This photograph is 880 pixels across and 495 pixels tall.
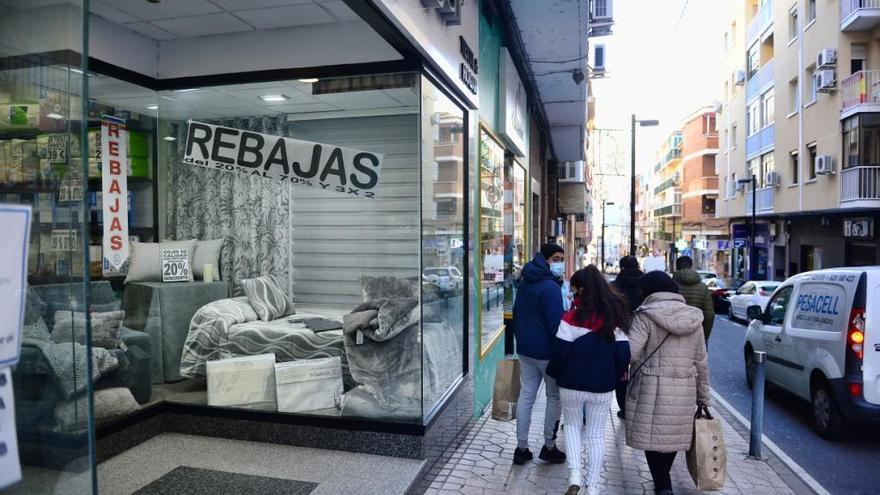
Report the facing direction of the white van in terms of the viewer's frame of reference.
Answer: facing away from the viewer and to the left of the viewer

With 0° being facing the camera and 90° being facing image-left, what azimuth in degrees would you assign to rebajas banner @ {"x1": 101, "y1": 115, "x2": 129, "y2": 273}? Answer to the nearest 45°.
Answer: approximately 0°

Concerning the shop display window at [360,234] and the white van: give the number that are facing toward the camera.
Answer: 1

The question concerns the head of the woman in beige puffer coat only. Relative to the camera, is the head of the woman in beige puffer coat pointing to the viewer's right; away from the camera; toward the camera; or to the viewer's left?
away from the camera

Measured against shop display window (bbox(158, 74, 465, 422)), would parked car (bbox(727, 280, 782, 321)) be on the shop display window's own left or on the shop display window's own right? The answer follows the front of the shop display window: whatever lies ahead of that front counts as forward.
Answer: on the shop display window's own left

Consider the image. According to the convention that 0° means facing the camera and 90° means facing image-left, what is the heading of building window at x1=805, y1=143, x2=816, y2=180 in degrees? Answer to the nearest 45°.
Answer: approximately 45°

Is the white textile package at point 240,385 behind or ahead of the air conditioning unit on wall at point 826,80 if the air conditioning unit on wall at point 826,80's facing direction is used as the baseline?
ahead

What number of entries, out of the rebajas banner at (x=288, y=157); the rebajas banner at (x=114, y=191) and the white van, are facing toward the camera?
2

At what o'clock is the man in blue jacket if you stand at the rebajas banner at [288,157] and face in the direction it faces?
The man in blue jacket is roughly at 10 o'clock from the rebajas banner.

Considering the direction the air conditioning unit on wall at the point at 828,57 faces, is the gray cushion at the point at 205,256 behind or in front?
in front

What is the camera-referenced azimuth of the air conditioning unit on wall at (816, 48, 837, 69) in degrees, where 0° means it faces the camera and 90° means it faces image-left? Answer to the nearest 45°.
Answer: approximately 45°

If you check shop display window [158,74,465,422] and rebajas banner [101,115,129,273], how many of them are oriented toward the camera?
2

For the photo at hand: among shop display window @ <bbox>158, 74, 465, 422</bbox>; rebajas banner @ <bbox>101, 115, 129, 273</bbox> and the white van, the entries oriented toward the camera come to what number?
2
